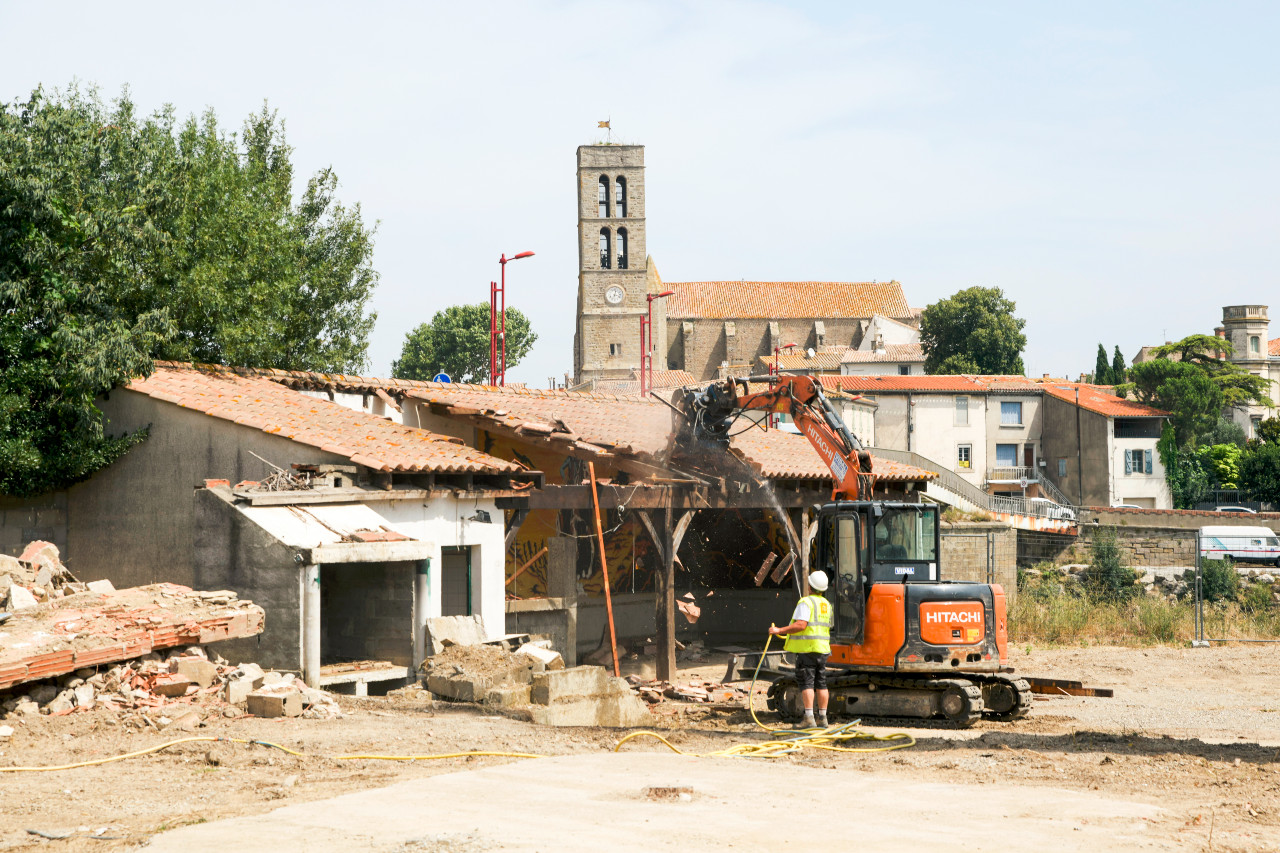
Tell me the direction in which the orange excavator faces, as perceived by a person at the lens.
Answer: facing away from the viewer and to the left of the viewer

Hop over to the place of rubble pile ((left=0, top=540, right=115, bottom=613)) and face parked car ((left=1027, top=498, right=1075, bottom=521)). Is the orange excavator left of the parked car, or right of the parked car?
right

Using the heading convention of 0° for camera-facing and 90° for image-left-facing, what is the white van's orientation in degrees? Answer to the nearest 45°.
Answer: approximately 270°

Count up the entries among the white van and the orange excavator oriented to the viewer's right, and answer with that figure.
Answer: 1

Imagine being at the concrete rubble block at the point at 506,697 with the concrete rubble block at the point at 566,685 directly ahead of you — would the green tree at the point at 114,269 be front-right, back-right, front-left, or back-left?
back-left

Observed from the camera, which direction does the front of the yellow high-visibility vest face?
facing away from the viewer and to the left of the viewer

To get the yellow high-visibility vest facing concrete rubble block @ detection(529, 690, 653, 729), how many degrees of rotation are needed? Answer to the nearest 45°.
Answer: approximately 45° to its left

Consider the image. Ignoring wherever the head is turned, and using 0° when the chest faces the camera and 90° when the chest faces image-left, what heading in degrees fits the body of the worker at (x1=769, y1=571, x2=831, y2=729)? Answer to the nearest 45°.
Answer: approximately 135°

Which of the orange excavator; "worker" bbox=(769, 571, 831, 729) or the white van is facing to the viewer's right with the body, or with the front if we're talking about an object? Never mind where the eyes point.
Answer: the white van
